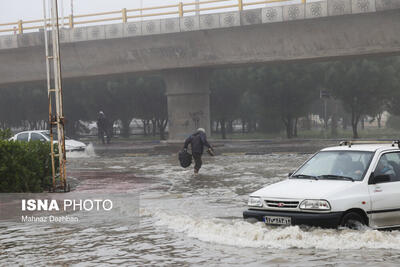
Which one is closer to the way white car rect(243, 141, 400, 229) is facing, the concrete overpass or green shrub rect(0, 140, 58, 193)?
the green shrub

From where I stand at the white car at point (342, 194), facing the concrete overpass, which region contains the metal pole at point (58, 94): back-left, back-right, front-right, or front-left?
front-left

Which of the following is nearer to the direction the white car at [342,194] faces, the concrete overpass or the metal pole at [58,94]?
the metal pole

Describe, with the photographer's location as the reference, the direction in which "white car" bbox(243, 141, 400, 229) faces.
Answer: facing the viewer and to the left of the viewer

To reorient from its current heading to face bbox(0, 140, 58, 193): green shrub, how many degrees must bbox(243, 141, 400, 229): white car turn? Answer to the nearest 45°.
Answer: approximately 90° to its right

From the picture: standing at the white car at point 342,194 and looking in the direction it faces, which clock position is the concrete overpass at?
The concrete overpass is roughly at 4 o'clock from the white car.

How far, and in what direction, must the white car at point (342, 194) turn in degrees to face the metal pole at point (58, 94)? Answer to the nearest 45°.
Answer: approximately 90° to its right

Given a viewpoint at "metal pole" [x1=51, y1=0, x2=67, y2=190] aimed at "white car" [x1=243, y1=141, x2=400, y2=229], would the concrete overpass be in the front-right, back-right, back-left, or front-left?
back-left

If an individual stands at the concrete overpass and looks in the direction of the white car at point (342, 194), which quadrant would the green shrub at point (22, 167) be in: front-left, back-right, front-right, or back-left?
front-right
